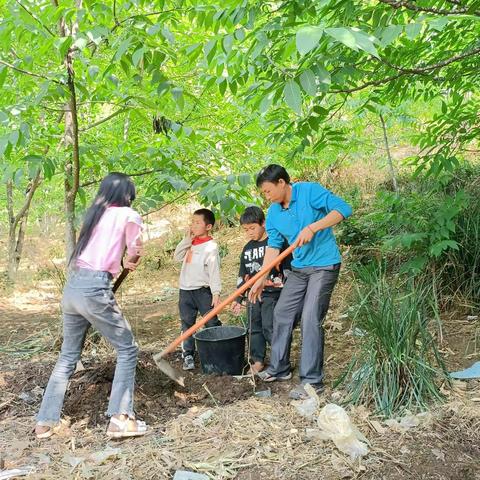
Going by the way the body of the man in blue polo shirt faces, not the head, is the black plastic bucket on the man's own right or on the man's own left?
on the man's own right

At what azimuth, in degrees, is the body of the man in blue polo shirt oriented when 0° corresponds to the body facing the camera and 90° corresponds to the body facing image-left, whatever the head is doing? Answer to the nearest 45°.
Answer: approximately 45°

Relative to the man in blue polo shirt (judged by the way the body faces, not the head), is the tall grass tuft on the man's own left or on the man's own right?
on the man's own left

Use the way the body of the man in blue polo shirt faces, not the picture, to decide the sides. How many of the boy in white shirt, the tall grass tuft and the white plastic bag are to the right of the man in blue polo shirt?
1

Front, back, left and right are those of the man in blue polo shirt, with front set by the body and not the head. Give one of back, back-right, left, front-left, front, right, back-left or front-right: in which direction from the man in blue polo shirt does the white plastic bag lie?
front-left
